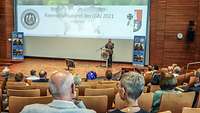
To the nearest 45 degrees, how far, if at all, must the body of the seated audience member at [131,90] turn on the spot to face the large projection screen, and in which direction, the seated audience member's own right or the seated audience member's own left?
approximately 45° to the seated audience member's own right

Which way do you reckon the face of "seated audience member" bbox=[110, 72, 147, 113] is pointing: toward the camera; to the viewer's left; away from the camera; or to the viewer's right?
away from the camera

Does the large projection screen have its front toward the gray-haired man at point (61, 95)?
yes

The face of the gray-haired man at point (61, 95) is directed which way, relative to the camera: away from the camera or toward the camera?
away from the camera

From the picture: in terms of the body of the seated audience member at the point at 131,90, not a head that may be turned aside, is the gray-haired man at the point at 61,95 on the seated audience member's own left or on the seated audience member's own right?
on the seated audience member's own left

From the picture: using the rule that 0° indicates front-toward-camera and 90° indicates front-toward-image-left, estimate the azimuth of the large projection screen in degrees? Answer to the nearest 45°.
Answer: approximately 0°

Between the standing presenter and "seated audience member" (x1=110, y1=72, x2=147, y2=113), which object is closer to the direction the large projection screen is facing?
the seated audience member

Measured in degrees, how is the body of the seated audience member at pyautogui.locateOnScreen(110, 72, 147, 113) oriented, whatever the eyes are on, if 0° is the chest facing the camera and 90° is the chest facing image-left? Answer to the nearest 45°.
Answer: approximately 135°

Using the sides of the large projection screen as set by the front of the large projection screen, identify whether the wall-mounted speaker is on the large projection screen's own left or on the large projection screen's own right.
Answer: on the large projection screen's own left

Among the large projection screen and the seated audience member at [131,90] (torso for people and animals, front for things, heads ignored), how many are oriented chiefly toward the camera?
1
